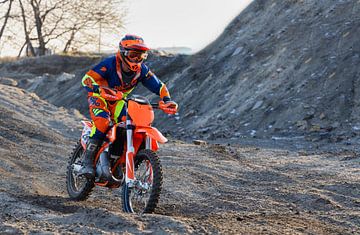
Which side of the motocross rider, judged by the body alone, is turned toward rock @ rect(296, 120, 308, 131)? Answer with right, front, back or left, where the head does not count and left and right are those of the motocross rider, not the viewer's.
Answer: left

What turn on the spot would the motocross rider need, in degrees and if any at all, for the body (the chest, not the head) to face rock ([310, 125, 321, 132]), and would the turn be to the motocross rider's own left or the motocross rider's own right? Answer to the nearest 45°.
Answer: approximately 90° to the motocross rider's own left

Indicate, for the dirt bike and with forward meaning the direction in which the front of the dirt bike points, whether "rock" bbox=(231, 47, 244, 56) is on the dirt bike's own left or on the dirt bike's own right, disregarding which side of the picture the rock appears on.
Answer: on the dirt bike's own left

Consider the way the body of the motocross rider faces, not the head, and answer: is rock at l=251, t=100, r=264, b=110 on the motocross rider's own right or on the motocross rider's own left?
on the motocross rider's own left

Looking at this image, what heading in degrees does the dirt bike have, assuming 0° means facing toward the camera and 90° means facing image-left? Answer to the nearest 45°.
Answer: approximately 315°

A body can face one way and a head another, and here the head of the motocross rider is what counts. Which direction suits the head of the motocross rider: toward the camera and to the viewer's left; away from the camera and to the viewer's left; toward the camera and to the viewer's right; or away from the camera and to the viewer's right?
toward the camera and to the viewer's right

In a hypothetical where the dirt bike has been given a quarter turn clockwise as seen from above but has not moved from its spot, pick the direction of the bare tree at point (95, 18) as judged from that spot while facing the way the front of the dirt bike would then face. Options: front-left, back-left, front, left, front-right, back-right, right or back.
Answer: back-right

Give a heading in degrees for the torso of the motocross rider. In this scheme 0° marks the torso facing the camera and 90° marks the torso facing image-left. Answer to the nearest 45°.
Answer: approximately 315°

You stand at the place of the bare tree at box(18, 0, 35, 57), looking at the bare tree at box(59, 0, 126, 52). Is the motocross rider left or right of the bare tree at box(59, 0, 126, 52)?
right

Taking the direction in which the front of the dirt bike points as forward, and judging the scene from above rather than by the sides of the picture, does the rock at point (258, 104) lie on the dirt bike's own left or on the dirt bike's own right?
on the dirt bike's own left
